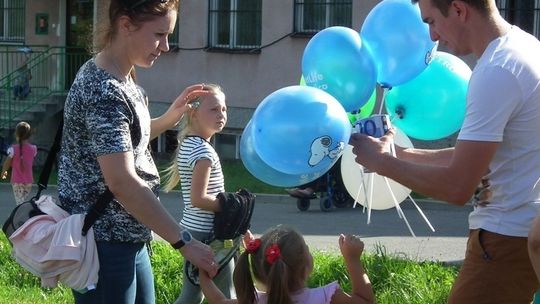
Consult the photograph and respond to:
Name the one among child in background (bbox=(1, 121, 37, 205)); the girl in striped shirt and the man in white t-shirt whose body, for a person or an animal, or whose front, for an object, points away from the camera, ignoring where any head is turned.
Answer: the child in background

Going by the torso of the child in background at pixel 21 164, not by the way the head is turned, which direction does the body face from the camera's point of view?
away from the camera

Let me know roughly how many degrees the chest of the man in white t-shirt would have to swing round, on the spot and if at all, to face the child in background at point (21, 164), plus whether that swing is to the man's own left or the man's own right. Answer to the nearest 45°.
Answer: approximately 45° to the man's own right

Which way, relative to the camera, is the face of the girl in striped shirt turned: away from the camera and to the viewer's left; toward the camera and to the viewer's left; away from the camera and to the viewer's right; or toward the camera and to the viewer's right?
toward the camera and to the viewer's right

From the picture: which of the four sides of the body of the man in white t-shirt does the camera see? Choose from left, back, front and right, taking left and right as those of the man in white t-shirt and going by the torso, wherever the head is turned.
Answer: left

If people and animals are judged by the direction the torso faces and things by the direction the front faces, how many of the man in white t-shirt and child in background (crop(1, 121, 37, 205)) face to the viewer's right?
0

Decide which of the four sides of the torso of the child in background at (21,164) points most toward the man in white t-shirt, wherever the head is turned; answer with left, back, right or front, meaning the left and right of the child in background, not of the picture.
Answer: back

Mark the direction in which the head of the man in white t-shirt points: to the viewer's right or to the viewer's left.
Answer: to the viewer's left

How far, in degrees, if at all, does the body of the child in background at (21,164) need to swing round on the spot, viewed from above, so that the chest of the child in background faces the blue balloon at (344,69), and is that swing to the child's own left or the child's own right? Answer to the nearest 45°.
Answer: approximately 180°

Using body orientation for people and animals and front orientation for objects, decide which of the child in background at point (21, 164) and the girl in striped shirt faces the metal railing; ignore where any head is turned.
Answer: the child in background

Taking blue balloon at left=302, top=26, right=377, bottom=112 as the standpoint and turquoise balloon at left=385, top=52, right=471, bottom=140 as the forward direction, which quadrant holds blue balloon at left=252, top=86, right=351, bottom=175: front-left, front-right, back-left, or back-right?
back-right
